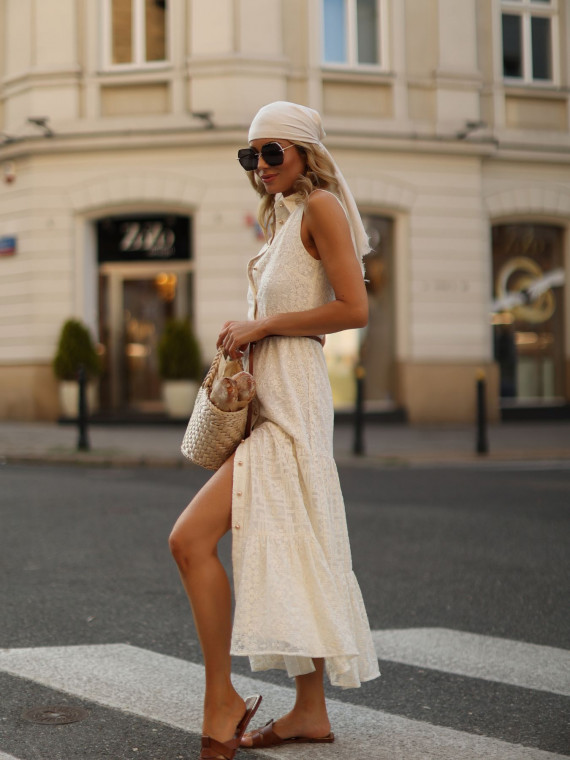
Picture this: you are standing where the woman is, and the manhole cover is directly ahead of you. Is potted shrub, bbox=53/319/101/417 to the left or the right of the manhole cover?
right

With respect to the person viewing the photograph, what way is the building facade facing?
facing the viewer

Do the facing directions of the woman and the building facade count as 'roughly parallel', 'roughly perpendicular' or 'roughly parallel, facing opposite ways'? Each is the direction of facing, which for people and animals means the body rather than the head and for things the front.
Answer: roughly perpendicular

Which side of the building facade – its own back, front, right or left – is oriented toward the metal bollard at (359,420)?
front

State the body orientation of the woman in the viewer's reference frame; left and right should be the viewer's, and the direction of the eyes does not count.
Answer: facing to the left of the viewer

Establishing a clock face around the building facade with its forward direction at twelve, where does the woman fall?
The woman is roughly at 12 o'clock from the building facade.

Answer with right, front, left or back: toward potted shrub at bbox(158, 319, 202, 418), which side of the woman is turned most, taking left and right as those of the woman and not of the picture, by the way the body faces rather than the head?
right

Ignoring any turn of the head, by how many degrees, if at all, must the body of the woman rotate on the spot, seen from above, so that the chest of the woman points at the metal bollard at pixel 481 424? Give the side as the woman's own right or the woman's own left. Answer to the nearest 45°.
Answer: approximately 90° to the woman's own right

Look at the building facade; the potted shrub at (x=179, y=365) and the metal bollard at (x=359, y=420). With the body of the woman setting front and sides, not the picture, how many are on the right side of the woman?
3

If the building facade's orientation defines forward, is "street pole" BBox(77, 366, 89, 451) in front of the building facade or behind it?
in front
